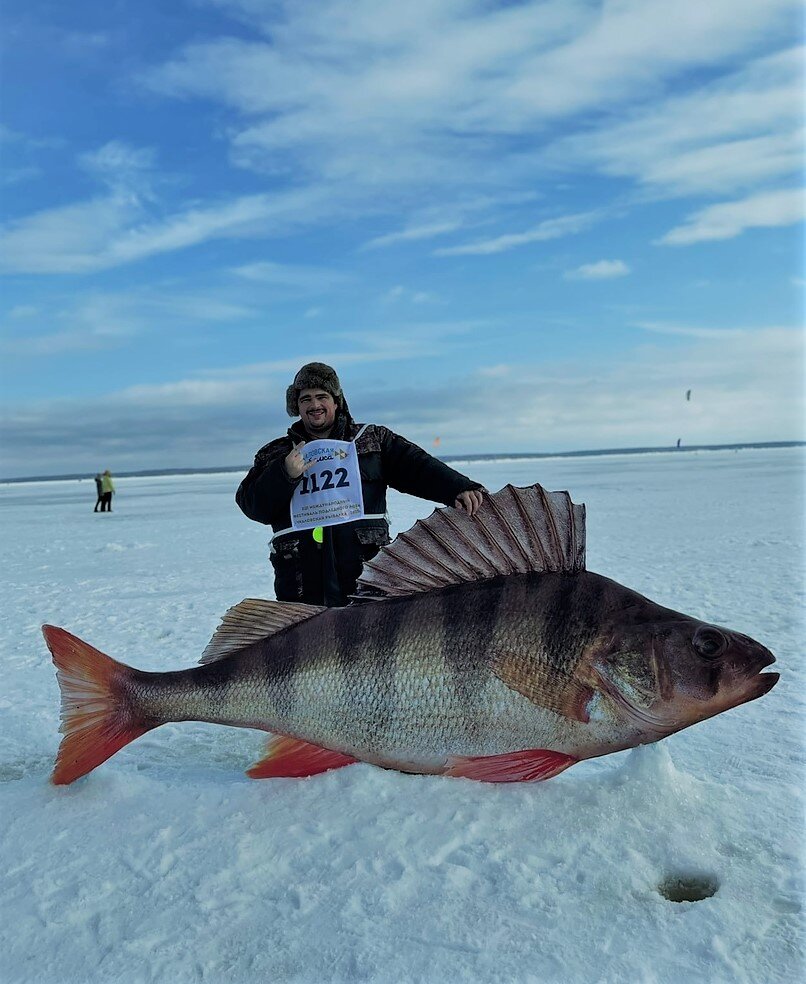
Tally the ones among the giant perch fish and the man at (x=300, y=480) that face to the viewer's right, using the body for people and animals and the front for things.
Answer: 1

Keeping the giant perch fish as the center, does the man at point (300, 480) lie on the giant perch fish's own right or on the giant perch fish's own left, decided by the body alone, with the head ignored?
on the giant perch fish's own left

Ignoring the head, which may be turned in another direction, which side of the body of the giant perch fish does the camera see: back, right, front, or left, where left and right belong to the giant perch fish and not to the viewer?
right

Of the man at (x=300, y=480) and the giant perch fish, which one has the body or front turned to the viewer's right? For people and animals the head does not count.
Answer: the giant perch fish

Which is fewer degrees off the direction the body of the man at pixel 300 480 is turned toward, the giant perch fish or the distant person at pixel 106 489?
the giant perch fish

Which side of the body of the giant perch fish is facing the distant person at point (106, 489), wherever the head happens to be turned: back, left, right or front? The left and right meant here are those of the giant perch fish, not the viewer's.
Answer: left

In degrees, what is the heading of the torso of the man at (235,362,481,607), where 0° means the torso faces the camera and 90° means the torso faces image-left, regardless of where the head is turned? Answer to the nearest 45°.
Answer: approximately 0°

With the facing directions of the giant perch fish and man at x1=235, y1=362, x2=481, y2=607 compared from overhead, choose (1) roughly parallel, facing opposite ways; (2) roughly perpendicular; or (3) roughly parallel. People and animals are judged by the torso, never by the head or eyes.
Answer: roughly perpendicular

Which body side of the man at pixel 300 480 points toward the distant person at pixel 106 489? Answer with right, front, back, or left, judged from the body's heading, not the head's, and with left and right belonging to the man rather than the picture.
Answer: back
